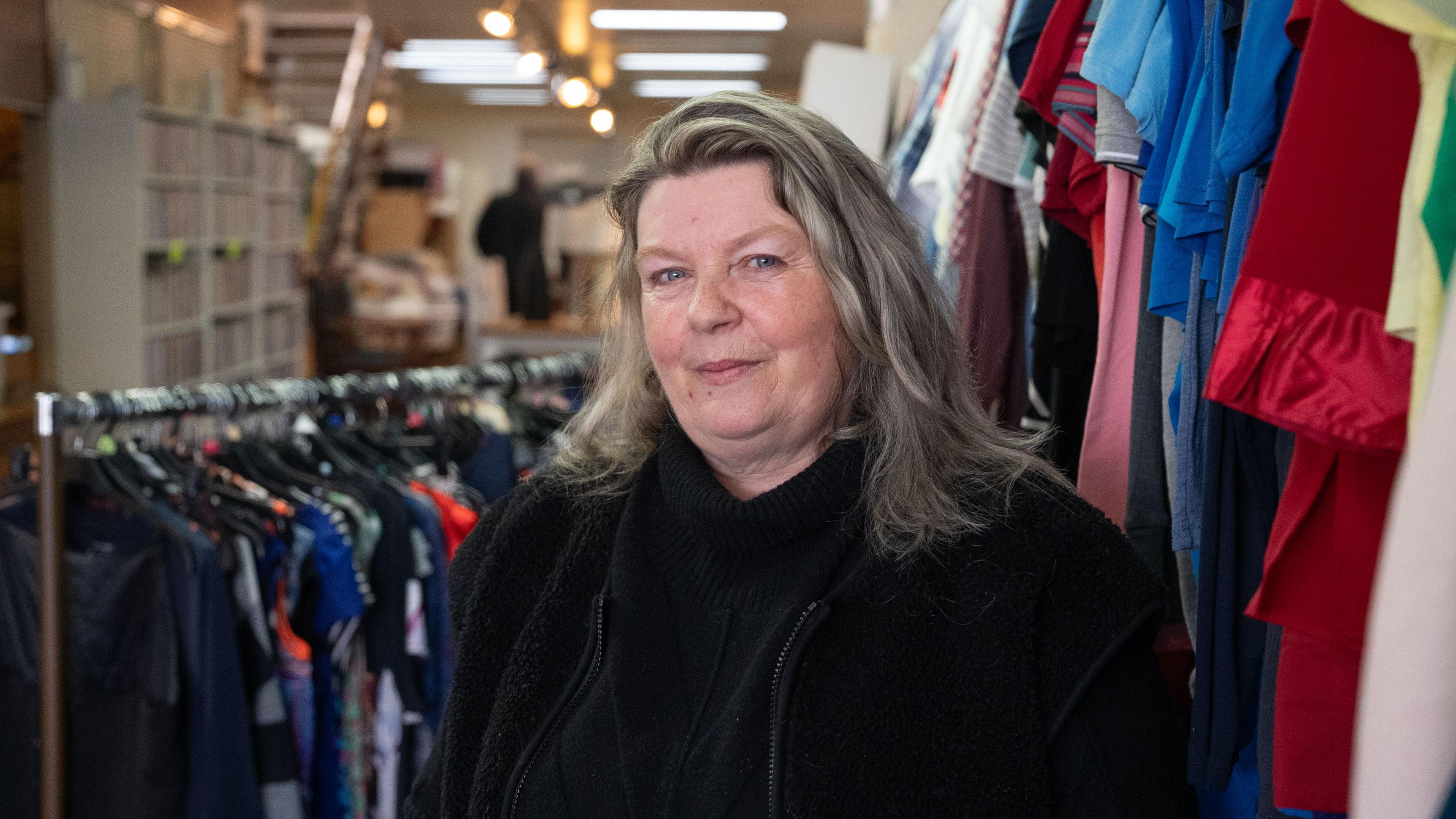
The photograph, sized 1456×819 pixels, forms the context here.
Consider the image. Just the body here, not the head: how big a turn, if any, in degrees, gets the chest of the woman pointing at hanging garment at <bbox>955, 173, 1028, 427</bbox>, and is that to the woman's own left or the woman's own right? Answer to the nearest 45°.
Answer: approximately 180°

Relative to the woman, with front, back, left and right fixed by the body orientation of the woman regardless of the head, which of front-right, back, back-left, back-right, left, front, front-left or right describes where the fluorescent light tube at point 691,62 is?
back-right

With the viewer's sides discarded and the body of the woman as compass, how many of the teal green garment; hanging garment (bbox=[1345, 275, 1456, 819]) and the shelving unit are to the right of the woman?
1

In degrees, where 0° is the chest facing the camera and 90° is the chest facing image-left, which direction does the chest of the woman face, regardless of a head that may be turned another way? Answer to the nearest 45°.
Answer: approximately 45°

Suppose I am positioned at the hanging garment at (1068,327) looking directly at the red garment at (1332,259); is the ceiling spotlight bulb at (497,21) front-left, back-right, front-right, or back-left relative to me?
back-right

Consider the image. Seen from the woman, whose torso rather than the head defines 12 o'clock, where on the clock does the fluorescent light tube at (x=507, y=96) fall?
The fluorescent light tube is roughly at 4 o'clock from the woman.

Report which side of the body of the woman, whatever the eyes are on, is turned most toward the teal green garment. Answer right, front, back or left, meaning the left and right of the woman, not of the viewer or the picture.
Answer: left

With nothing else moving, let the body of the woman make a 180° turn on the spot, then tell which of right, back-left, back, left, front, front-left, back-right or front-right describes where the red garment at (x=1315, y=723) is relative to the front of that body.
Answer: right

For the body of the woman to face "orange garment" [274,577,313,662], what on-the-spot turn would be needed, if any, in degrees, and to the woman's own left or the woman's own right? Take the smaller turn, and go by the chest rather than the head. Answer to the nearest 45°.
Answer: approximately 90° to the woman's own right

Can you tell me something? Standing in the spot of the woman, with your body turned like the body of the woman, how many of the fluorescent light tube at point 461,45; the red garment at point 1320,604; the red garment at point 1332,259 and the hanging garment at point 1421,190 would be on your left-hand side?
3
